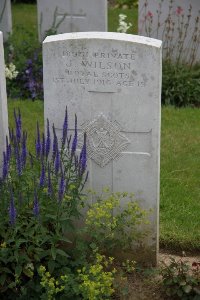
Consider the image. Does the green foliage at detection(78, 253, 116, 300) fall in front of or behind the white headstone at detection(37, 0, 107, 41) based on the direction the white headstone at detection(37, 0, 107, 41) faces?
in front

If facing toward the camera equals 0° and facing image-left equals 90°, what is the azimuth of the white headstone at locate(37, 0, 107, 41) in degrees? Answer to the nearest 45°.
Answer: approximately 0°

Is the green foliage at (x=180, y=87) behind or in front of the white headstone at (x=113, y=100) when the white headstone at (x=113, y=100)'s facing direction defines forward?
behind

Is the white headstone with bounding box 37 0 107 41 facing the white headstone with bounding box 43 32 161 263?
yes

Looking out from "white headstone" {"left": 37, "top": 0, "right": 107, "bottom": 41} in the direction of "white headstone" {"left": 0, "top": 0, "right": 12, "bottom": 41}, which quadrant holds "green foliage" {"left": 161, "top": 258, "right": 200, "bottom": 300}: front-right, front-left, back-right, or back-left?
back-left

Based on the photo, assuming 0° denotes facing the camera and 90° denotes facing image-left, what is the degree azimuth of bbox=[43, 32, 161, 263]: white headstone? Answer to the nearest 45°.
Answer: approximately 0°

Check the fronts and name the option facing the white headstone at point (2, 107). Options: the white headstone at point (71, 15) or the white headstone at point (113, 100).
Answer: the white headstone at point (71, 15)

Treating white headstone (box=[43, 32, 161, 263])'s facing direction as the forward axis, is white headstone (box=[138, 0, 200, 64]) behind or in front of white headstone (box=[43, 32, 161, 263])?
behind
